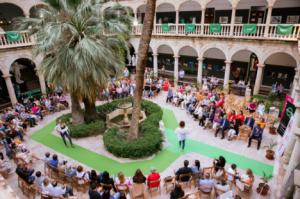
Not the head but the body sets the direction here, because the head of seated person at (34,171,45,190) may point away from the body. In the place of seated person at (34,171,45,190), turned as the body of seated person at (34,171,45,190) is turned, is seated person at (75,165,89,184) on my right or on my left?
on my right

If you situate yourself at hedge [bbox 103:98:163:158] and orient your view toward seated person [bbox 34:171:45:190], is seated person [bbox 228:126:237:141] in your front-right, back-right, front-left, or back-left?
back-left

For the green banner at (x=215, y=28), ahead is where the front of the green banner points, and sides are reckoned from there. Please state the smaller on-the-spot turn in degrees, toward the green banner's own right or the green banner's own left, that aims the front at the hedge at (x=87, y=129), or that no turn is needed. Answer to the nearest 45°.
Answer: approximately 45° to the green banner's own right

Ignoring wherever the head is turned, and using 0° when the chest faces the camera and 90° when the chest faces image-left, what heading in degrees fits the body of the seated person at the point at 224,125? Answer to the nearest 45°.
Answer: approximately 45°

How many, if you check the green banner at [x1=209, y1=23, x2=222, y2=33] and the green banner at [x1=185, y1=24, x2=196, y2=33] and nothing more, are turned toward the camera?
2

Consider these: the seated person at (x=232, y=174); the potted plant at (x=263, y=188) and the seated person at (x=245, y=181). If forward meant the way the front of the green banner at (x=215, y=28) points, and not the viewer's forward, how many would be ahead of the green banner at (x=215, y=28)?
3

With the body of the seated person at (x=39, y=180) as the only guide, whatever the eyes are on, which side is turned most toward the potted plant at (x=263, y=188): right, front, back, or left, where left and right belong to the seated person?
right

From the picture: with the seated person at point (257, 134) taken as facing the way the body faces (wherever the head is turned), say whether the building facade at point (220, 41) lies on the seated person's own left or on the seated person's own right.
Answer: on the seated person's own right

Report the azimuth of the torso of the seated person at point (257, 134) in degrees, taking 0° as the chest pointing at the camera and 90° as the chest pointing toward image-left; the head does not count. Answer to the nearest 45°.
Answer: approximately 45°

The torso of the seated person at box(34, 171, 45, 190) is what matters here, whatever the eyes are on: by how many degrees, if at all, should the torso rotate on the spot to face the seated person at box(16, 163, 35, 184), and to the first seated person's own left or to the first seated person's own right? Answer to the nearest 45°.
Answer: approximately 90° to the first seated person's own left
